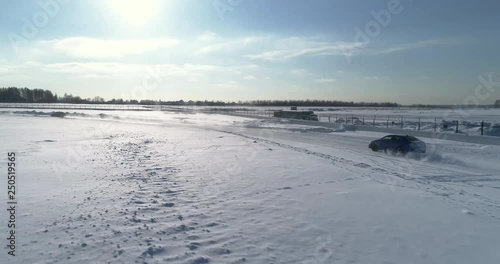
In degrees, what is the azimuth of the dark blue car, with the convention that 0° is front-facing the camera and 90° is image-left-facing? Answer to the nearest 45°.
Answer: approximately 90°
